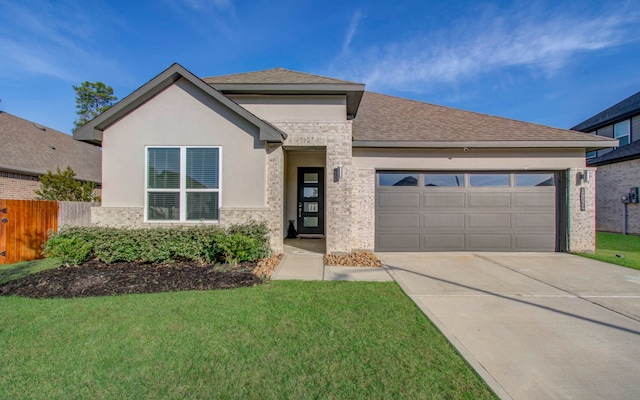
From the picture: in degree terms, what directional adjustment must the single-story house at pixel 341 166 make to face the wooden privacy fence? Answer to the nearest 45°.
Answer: approximately 90° to its right

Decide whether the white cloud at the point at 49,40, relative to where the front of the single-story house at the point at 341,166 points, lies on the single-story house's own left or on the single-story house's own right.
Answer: on the single-story house's own right

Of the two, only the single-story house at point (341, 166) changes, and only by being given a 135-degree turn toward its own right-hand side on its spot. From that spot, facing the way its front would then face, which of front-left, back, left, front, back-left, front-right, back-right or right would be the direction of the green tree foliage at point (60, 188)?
front-left

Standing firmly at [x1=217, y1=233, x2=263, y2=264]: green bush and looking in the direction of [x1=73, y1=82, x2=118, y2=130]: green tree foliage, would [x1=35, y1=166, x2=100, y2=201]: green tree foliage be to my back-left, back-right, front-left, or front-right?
front-left

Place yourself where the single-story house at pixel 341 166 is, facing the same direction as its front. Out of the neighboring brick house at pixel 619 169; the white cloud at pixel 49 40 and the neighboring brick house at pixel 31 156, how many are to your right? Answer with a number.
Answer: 2

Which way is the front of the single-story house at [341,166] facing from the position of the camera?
facing the viewer

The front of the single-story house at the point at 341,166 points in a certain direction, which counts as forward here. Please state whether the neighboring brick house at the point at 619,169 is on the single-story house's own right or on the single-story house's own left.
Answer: on the single-story house's own left

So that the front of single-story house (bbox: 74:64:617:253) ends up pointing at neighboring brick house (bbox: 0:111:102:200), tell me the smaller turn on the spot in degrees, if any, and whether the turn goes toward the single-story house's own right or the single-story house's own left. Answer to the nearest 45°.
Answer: approximately 90° to the single-story house's own right

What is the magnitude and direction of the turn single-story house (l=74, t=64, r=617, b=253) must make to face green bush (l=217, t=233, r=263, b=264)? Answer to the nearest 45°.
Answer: approximately 45° to its right

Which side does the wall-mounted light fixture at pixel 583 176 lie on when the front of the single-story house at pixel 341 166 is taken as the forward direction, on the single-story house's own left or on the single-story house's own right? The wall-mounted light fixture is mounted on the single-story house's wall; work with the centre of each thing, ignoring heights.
on the single-story house's own left
